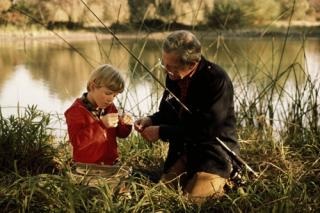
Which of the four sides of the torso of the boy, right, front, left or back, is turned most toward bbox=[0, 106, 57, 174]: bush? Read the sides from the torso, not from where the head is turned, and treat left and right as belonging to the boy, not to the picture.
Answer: back

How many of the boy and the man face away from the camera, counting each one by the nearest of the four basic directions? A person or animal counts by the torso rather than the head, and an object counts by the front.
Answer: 0

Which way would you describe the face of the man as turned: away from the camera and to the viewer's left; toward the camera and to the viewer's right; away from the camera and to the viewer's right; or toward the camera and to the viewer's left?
toward the camera and to the viewer's left

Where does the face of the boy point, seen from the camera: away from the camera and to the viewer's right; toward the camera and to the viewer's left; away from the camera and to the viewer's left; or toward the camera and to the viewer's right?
toward the camera and to the viewer's right

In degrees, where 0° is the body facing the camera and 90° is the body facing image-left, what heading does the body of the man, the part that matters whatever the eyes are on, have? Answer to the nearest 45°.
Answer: approximately 45°

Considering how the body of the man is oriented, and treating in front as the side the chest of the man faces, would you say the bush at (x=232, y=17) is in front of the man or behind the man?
behind

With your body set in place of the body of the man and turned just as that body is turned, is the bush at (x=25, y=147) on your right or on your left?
on your right

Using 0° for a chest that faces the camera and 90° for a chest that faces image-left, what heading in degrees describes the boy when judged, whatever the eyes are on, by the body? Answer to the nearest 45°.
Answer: approximately 315°
